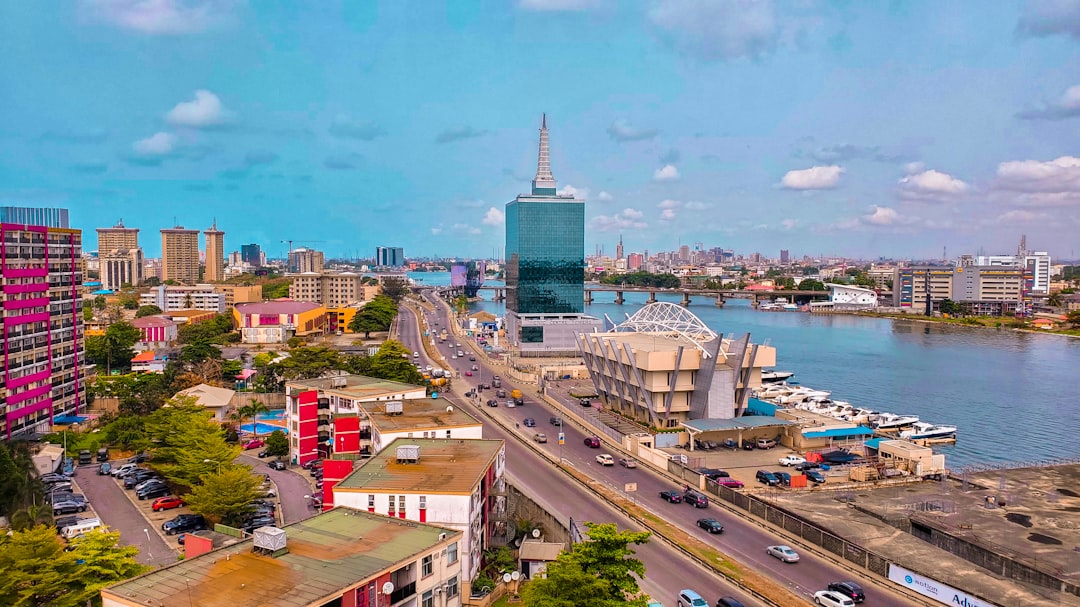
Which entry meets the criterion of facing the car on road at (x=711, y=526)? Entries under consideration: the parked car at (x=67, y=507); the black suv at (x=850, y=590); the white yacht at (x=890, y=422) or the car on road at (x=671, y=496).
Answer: the black suv

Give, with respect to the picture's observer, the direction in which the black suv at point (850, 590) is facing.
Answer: facing away from the viewer and to the left of the viewer

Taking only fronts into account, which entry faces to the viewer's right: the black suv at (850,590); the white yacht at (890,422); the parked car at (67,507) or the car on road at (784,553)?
the white yacht

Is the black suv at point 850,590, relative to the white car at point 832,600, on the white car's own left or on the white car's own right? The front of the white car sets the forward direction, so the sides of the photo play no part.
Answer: on the white car's own right

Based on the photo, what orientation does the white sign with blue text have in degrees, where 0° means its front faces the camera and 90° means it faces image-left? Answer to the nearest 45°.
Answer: approximately 45°

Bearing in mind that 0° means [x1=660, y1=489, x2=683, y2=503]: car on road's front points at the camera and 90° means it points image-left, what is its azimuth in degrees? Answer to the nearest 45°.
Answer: approximately 135°

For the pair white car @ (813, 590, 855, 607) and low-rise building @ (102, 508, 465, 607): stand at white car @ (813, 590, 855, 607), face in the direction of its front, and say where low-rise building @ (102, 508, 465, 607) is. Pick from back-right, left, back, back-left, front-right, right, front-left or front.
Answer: left

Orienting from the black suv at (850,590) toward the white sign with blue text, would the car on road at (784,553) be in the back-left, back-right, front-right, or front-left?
back-left

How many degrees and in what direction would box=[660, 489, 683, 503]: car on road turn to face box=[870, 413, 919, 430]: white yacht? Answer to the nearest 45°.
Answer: approximately 90° to its right

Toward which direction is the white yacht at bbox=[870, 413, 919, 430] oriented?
to the viewer's right

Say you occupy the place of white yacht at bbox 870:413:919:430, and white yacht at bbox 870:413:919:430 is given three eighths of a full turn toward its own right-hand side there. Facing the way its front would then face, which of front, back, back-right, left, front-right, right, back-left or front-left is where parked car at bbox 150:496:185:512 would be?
front

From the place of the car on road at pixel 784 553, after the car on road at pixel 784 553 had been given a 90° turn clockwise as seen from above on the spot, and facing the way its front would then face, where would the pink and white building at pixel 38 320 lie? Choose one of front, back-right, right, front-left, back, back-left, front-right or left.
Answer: back-left

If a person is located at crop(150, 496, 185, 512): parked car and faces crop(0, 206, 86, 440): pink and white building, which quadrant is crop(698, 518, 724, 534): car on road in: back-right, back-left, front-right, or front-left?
back-right

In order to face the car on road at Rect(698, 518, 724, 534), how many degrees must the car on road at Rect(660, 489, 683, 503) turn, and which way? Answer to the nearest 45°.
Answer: approximately 135° to its left

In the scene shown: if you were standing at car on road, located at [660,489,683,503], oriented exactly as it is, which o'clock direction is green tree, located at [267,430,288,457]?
The green tree is roughly at 11 o'clock from the car on road.
